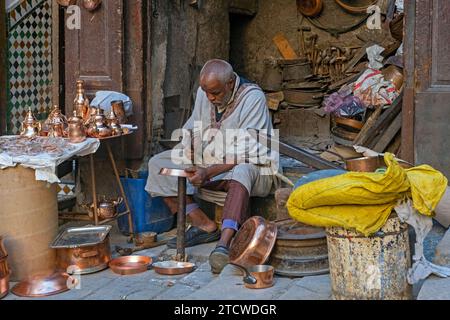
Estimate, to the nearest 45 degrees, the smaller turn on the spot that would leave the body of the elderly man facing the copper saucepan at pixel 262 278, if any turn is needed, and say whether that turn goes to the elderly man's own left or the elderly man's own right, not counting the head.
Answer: approximately 45° to the elderly man's own left

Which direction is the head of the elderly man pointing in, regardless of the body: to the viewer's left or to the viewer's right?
to the viewer's left

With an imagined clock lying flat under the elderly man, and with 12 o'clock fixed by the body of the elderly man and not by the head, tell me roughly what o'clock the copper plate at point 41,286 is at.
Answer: The copper plate is roughly at 12 o'clock from the elderly man.

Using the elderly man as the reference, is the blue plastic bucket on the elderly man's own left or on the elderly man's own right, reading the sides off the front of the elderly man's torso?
on the elderly man's own right

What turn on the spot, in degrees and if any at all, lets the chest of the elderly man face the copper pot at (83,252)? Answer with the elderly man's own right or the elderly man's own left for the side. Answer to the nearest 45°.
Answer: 0° — they already face it

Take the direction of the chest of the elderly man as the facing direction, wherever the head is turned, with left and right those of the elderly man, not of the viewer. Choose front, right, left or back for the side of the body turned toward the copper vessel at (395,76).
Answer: back

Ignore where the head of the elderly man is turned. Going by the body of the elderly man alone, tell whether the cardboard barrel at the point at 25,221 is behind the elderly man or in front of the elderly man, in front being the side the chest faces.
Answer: in front

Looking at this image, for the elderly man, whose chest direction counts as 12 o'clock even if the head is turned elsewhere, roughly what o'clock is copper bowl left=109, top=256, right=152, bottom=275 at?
The copper bowl is roughly at 12 o'clock from the elderly man.

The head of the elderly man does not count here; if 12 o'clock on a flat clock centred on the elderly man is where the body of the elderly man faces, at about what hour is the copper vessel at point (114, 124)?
The copper vessel is roughly at 2 o'clock from the elderly man.

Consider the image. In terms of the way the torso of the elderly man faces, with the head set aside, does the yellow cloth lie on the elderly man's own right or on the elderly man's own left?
on the elderly man's own left

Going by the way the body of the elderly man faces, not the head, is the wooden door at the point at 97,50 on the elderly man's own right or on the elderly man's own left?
on the elderly man's own right

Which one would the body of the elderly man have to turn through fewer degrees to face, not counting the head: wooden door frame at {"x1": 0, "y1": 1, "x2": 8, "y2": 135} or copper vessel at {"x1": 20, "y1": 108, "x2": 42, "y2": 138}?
the copper vessel

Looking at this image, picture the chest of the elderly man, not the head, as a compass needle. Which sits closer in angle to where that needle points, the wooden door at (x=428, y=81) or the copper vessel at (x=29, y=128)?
the copper vessel

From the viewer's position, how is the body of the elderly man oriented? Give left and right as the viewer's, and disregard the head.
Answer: facing the viewer and to the left of the viewer

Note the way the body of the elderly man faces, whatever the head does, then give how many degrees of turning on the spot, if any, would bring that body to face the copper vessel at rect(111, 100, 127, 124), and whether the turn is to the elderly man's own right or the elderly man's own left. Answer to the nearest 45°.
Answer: approximately 90° to the elderly man's own right

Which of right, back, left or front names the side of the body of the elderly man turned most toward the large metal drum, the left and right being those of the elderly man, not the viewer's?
left

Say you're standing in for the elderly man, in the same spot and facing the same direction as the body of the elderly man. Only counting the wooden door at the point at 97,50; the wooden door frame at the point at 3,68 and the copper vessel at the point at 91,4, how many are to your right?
3
